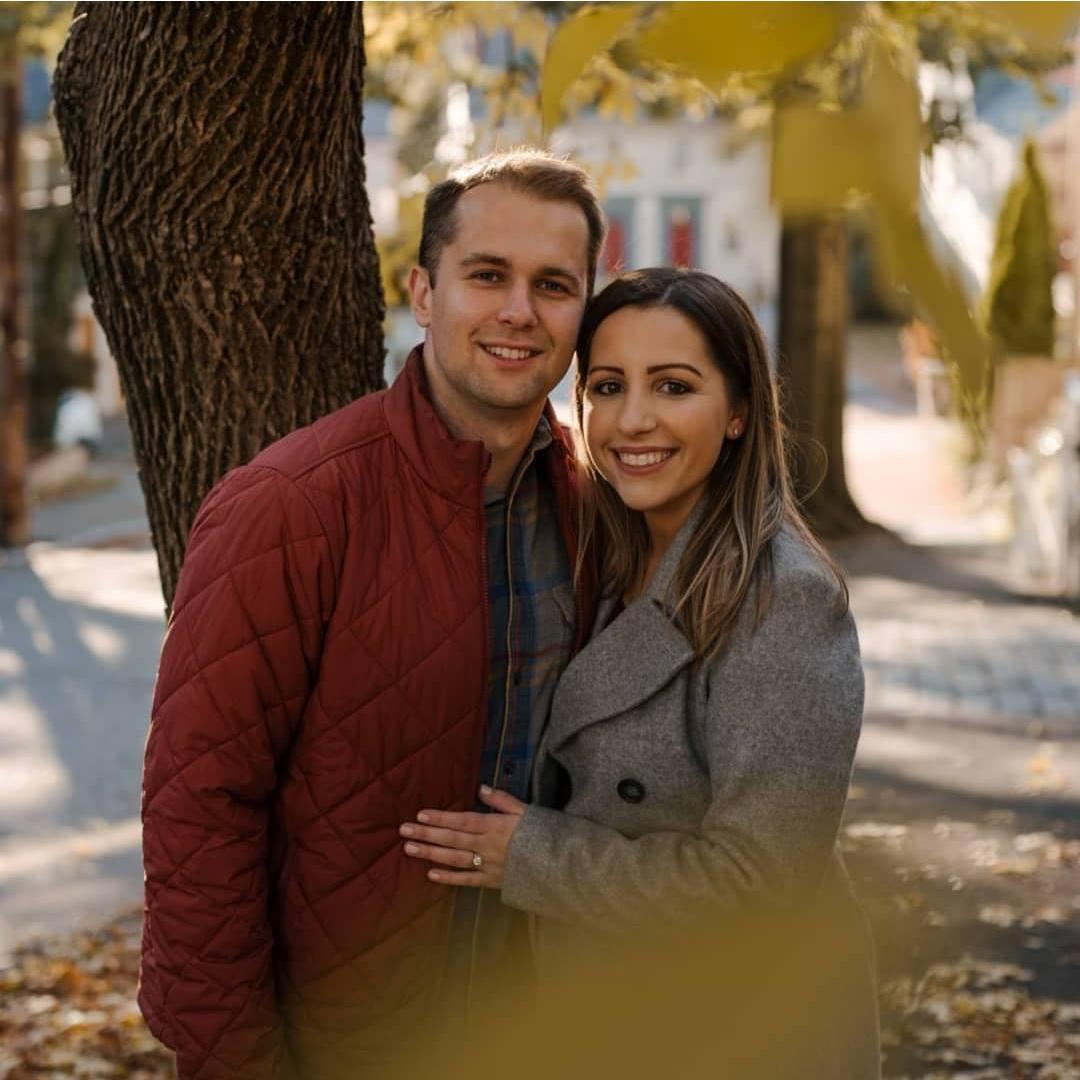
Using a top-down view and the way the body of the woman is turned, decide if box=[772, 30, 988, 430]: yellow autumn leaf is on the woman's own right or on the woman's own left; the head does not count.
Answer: on the woman's own left

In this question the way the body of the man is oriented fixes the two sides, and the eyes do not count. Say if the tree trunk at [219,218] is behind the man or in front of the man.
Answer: behind

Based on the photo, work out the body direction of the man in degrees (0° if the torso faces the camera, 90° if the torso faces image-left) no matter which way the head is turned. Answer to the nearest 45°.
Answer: approximately 315°

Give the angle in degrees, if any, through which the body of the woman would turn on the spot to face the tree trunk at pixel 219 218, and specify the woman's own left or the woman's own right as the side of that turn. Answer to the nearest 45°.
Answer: approximately 90° to the woman's own right

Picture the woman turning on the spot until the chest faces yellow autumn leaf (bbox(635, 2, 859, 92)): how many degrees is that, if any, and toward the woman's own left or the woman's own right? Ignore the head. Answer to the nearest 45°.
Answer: approximately 45° to the woman's own left
